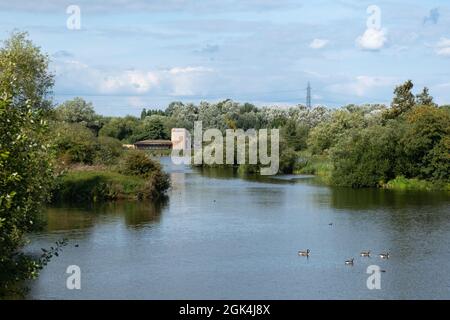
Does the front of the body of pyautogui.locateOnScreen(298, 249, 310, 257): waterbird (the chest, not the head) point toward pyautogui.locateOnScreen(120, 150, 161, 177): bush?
no
